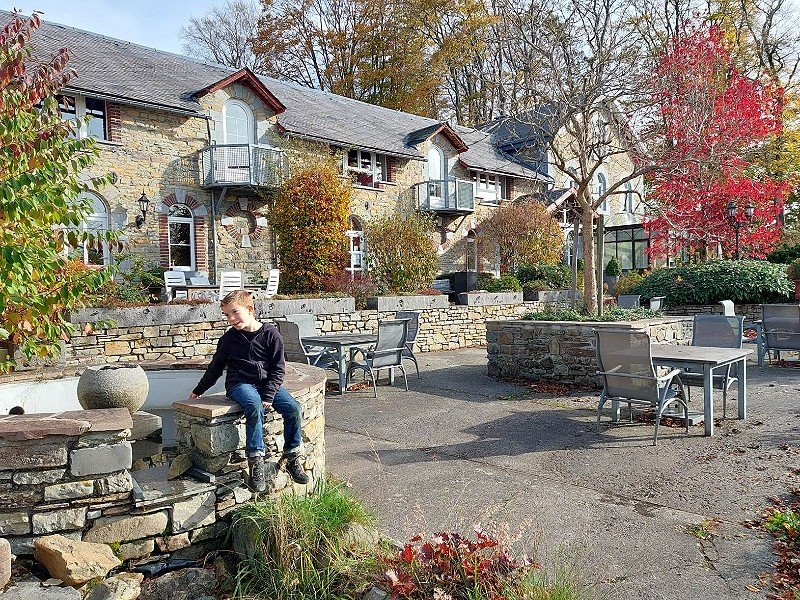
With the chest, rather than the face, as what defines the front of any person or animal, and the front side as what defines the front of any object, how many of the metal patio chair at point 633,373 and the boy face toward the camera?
1

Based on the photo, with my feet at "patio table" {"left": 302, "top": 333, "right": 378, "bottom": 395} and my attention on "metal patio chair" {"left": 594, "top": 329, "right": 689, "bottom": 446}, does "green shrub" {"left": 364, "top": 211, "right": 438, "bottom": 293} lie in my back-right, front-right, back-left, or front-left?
back-left

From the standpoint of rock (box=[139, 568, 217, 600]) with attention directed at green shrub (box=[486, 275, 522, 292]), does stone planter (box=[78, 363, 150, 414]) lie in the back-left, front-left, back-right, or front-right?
front-left

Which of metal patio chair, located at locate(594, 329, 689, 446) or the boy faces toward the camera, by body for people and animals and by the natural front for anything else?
the boy

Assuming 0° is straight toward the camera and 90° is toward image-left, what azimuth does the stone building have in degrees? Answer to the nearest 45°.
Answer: approximately 315°

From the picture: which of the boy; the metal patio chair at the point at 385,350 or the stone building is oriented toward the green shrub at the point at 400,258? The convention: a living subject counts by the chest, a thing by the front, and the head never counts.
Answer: the stone building

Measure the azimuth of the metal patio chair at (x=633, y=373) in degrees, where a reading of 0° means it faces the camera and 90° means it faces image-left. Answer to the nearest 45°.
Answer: approximately 225°

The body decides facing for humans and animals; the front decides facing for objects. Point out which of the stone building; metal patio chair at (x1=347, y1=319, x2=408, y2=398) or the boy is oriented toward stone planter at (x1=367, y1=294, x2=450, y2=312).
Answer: the stone building

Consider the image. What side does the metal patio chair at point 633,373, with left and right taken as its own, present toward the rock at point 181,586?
back

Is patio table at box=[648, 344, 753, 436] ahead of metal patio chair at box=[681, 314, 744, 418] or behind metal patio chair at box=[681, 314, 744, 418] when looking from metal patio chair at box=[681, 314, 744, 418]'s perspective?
ahead

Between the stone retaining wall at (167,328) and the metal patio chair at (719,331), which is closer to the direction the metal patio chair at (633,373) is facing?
the metal patio chair

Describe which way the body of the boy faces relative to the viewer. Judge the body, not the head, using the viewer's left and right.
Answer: facing the viewer

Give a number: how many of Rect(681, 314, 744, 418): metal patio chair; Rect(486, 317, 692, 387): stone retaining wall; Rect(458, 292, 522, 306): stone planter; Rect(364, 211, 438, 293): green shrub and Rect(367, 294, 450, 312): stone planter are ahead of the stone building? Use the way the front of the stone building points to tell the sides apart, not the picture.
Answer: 5

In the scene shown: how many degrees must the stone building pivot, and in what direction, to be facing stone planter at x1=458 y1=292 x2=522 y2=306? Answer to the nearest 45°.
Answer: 0° — it already faces it
